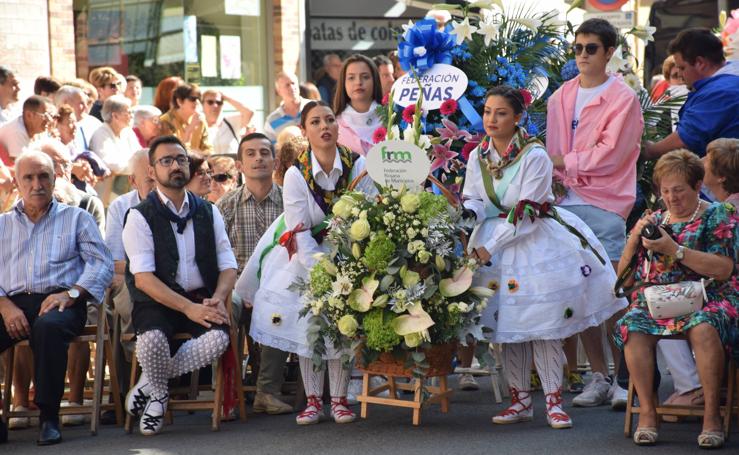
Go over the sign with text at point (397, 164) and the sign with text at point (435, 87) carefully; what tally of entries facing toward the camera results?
2

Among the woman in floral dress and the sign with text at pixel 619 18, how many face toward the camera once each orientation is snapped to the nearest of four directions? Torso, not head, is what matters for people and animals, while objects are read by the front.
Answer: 2

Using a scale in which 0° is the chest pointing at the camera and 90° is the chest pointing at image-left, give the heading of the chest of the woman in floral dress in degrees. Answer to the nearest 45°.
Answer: approximately 0°

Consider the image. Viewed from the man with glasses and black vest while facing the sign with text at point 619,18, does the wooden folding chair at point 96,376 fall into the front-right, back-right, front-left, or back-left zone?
back-left
